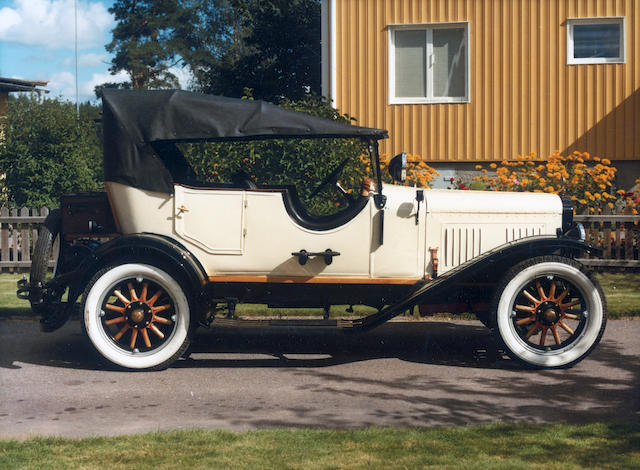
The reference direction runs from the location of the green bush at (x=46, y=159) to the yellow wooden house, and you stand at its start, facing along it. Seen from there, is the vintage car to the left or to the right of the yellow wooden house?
right

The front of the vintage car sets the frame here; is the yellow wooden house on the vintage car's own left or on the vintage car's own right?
on the vintage car's own left

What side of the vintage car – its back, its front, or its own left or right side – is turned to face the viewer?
right

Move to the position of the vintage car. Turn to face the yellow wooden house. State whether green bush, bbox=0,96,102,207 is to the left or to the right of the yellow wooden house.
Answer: left

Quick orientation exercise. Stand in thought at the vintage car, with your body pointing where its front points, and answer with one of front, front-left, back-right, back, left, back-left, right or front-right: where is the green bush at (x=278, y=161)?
left

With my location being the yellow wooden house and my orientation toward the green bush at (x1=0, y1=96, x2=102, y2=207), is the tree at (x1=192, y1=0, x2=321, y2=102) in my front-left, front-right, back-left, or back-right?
front-right

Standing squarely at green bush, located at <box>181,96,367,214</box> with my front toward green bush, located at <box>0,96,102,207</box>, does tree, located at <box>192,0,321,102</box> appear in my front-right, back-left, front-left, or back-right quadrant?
front-right

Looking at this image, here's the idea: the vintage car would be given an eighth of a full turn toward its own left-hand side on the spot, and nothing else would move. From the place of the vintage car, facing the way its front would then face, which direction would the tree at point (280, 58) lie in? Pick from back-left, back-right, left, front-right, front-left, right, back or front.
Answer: front-left

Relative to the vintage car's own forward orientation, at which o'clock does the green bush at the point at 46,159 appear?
The green bush is roughly at 8 o'clock from the vintage car.

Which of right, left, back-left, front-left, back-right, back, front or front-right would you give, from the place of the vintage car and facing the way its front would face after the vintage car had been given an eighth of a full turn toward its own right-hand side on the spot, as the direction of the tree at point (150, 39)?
back-left

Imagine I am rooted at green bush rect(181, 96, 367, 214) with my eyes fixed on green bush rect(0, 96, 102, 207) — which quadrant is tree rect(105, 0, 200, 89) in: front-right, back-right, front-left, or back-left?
front-right
